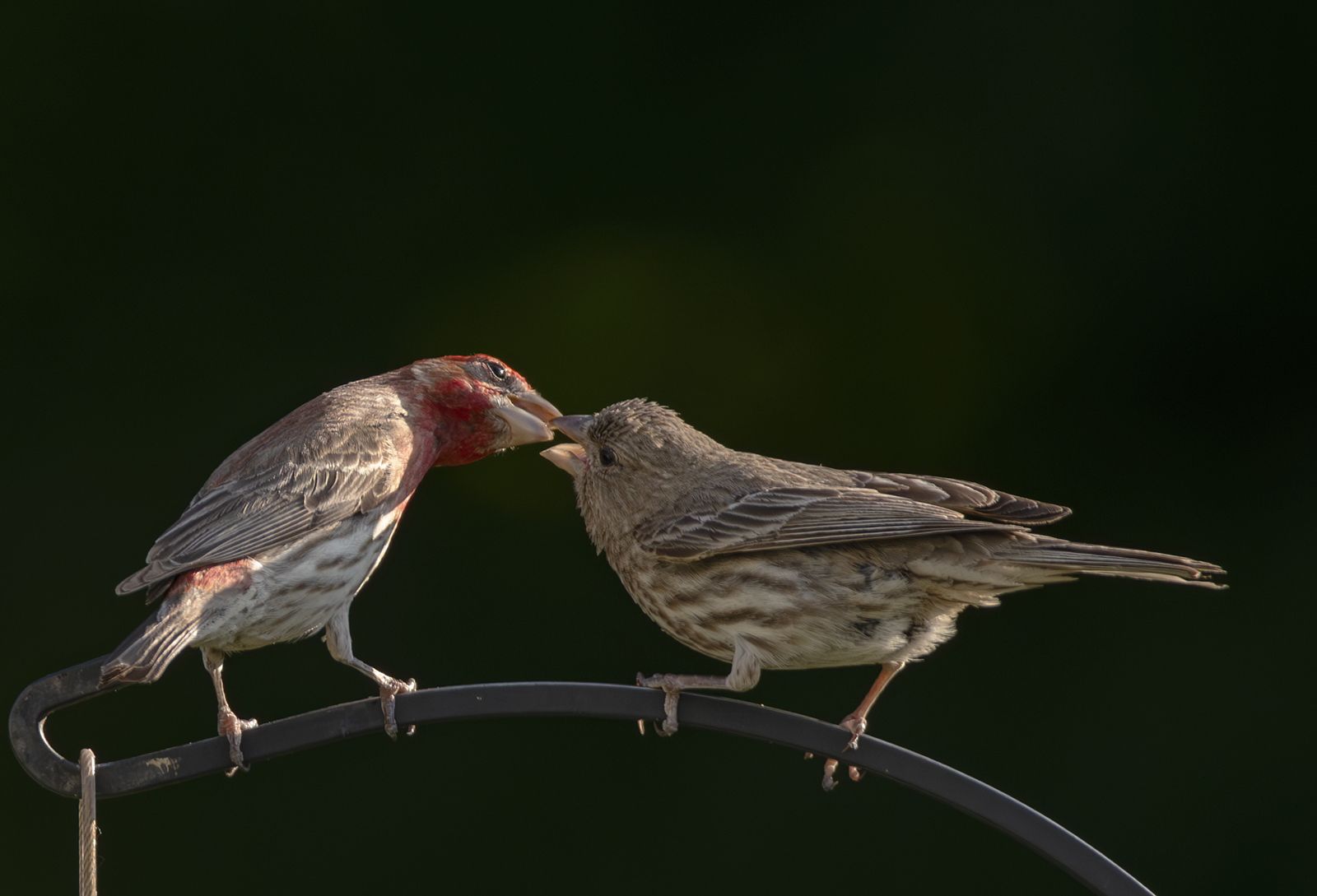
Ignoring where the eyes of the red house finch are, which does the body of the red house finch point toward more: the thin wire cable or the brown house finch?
the brown house finch

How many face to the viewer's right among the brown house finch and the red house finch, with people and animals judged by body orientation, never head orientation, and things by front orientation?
1

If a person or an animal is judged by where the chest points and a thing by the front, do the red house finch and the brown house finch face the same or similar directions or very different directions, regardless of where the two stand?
very different directions

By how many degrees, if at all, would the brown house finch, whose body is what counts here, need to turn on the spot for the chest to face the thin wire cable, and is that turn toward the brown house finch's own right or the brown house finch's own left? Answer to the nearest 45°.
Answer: approximately 45° to the brown house finch's own left

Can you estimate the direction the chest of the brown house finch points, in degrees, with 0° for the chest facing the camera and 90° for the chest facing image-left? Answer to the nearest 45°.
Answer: approximately 90°

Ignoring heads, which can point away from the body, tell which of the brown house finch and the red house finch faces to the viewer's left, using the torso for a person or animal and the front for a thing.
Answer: the brown house finch

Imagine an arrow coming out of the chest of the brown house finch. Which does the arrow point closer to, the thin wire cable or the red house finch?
the red house finch

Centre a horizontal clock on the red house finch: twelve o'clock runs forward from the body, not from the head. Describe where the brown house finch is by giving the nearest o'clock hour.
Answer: The brown house finch is roughly at 1 o'clock from the red house finch.

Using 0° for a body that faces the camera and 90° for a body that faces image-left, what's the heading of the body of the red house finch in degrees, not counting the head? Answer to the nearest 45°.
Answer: approximately 270°

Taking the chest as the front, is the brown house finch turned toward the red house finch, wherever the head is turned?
yes
